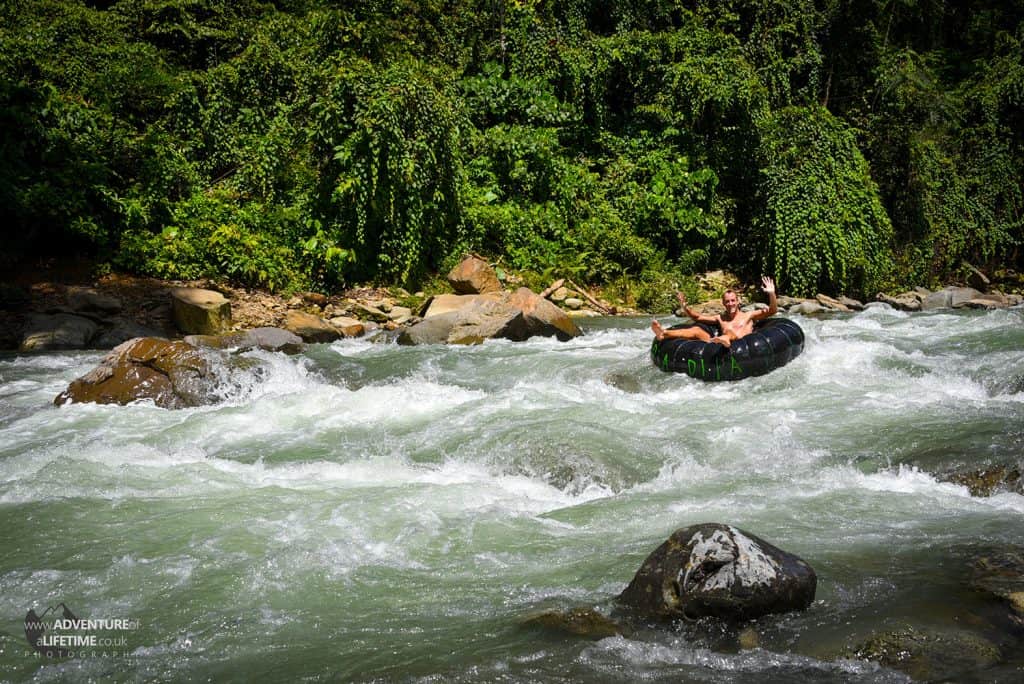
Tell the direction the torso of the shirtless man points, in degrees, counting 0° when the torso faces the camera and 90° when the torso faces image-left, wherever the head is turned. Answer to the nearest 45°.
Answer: approximately 45°

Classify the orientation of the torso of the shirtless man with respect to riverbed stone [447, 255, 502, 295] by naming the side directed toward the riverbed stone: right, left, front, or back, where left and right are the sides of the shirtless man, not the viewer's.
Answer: right

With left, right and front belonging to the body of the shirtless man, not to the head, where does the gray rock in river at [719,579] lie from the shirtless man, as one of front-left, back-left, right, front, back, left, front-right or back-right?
front-left

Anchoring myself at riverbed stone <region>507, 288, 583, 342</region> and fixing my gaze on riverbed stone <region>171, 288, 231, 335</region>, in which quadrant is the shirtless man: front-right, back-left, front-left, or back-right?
back-left

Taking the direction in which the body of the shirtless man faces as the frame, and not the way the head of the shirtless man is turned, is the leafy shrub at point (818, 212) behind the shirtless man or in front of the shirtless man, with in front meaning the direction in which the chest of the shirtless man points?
behind

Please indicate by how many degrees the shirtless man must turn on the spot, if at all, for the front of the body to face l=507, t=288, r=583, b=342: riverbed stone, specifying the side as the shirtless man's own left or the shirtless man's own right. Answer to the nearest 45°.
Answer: approximately 90° to the shirtless man's own right

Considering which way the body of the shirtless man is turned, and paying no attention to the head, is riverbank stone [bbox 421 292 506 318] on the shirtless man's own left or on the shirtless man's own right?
on the shirtless man's own right

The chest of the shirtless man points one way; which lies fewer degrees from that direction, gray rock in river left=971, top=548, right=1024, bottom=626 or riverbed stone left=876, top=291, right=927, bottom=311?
the gray rock in river

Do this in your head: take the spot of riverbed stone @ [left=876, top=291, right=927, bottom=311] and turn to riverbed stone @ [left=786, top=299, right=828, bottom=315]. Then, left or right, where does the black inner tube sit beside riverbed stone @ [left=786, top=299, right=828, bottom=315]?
left
